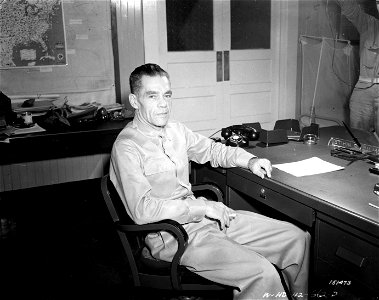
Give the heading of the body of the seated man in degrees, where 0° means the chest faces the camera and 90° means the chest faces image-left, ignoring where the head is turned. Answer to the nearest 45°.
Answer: approximately 315°

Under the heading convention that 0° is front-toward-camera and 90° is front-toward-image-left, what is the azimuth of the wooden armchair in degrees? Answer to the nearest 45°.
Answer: approximately 315°

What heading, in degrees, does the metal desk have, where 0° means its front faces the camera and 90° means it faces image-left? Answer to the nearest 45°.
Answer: approximately 45°

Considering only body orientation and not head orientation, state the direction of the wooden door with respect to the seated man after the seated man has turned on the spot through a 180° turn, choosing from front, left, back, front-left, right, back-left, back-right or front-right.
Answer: front-right

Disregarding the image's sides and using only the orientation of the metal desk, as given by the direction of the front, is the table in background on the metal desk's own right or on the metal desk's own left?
on the metal desk's own right

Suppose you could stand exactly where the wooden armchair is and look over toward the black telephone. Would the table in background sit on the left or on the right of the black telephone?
left
